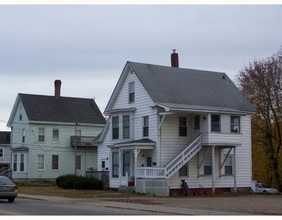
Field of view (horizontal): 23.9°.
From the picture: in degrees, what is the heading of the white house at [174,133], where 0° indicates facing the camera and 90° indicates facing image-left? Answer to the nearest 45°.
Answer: approximately 45°

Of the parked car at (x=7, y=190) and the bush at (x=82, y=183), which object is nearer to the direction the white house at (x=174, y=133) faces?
the parked car

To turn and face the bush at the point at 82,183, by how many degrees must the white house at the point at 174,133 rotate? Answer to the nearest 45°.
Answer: approximately 45° to its right

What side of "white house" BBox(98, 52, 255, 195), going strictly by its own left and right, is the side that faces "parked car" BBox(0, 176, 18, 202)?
front
